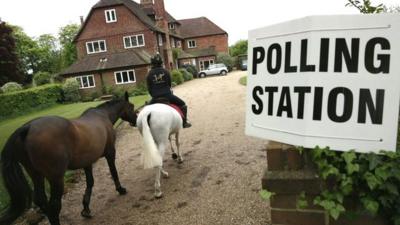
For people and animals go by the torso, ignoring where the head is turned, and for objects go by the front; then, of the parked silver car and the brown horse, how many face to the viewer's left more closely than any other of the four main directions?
1

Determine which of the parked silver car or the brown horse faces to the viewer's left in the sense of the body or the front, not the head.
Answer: the parked silver car

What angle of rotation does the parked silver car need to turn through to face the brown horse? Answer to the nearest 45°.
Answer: approximately 90° to its left

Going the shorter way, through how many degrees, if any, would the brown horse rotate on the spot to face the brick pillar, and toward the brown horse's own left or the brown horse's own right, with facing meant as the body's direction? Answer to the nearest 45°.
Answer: approximately 90° to the brown horse's own right

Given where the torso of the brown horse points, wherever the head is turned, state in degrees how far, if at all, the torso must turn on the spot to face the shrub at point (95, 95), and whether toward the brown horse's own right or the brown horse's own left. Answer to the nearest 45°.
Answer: approximately 45° to the brown horse's own left

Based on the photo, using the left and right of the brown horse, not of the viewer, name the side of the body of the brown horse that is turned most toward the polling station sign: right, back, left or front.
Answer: right

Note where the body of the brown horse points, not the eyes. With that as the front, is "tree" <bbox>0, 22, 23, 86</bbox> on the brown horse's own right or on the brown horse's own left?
on the brown horse's own left

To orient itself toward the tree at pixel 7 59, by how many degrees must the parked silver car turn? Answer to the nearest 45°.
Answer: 0° — it already faces it

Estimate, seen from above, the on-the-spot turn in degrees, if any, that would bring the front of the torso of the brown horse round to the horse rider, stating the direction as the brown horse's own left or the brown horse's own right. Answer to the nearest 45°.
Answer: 0° — it already faces them

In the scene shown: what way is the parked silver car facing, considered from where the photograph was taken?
facing to the left of the viewer

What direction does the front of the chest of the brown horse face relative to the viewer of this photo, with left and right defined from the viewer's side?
facing away from the viewer and to the right of the viewer
